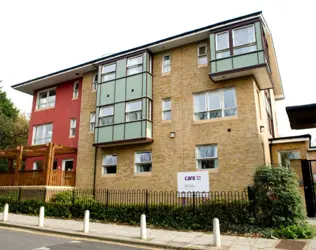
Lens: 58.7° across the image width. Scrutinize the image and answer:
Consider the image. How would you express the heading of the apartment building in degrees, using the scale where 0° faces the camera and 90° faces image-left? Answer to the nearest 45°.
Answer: approximately 45°

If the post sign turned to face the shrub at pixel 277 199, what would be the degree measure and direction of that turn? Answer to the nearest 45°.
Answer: approximately 45° to its left

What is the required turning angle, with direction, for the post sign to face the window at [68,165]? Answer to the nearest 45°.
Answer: approximately 135° to its right

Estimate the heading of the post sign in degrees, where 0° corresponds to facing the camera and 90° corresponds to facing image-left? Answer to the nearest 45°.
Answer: approximately 0°

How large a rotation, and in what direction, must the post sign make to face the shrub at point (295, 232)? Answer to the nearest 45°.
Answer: approximately 45° to its left

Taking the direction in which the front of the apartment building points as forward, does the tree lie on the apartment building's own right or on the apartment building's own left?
on the apartment building's own right

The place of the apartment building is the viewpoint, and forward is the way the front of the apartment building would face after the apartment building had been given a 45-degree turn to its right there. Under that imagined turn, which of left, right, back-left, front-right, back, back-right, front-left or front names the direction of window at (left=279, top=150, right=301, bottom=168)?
back
